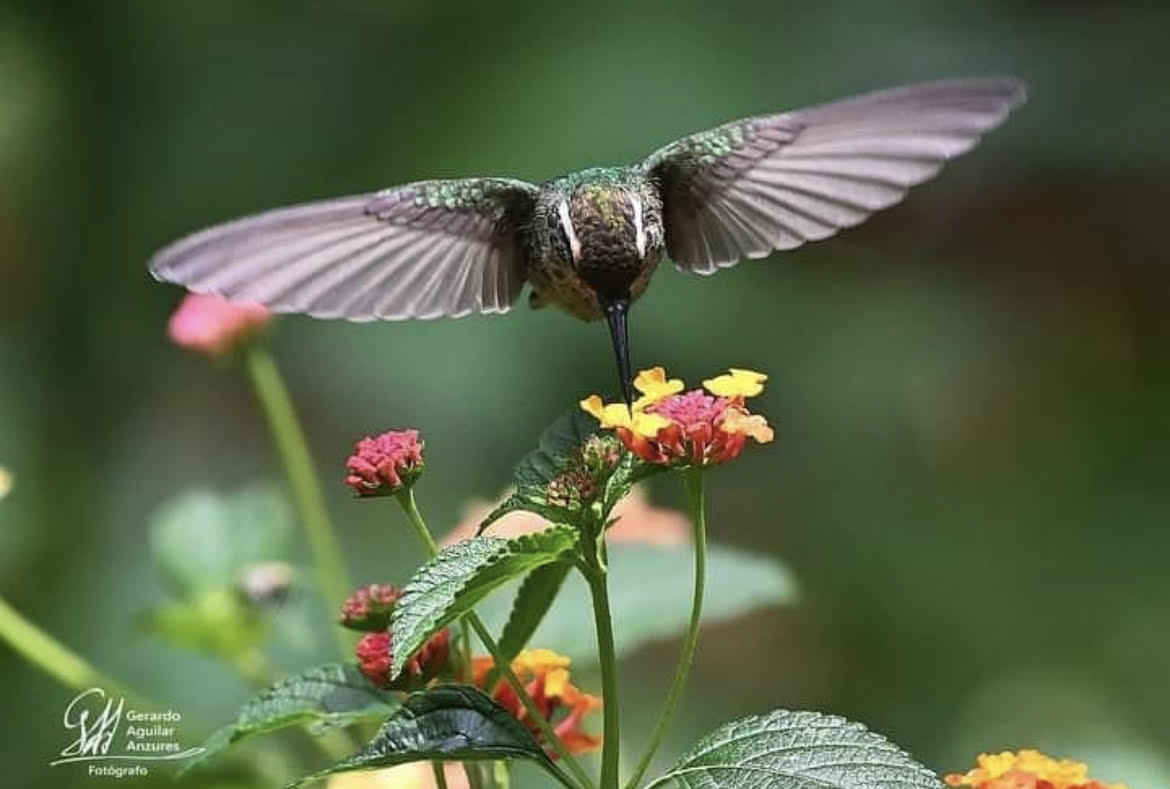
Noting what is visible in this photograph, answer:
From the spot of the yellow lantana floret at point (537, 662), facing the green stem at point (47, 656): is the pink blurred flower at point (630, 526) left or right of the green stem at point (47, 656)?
right

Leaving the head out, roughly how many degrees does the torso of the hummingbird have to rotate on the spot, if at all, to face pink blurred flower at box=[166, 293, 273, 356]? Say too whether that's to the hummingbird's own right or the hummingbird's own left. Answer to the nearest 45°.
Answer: approximately 135° to the hummingbird's own right

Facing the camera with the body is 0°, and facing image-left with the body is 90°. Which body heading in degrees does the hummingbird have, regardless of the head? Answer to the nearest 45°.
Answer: approximately 0°
